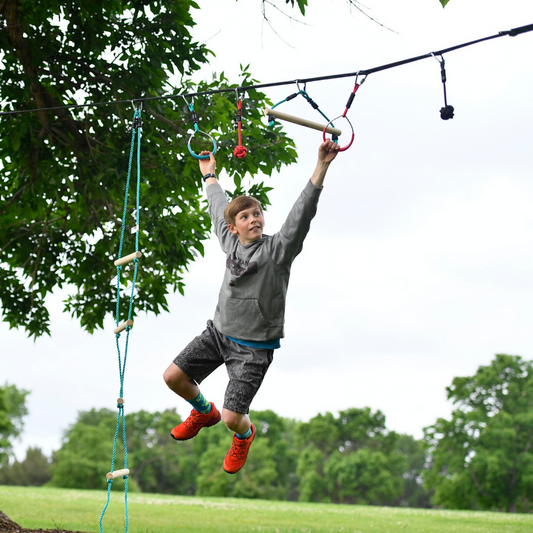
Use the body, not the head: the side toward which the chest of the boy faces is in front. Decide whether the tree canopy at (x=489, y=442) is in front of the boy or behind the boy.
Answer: behind

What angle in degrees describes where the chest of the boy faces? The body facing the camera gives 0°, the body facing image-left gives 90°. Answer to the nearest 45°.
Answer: approximately 45°

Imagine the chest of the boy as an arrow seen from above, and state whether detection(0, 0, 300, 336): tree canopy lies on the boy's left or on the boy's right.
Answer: on the boy's right

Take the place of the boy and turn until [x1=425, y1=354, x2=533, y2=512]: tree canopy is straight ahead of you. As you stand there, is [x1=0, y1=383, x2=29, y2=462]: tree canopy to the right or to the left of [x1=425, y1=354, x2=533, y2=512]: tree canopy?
left

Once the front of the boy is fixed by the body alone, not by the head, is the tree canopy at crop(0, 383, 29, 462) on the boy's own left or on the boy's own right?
on the boy's own right

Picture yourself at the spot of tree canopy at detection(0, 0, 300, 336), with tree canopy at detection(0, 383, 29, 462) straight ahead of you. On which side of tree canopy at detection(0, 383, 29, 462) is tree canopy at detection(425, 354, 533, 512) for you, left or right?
right

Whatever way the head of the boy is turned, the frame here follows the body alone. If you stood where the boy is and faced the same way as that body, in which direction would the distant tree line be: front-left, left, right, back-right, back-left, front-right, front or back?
back-right
